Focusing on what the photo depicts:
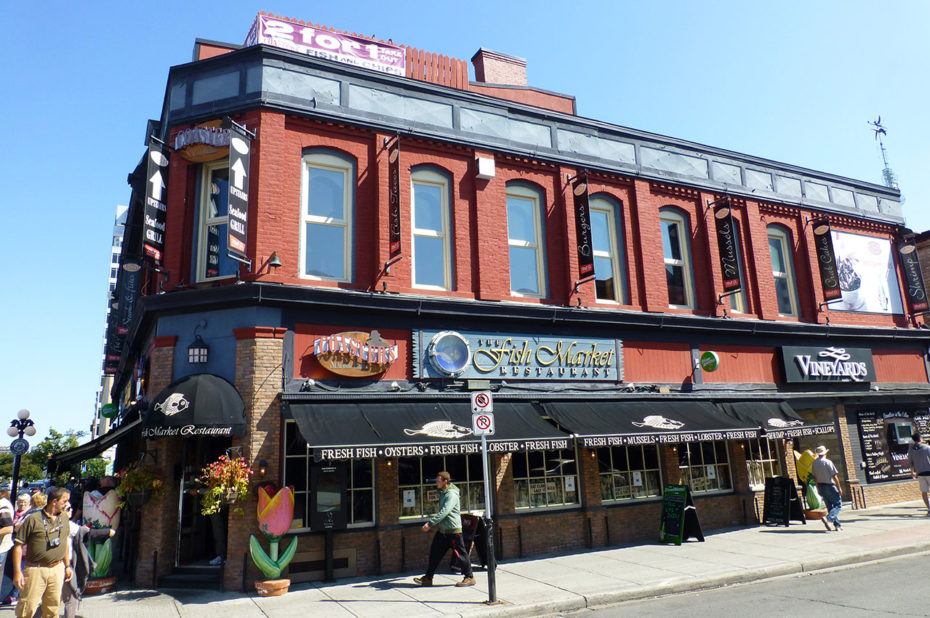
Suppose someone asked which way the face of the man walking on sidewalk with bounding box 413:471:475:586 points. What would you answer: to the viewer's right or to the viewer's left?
to the viewer's left

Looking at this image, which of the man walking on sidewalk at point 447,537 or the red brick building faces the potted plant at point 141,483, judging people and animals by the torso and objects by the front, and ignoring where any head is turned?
the man walking on sidewalk

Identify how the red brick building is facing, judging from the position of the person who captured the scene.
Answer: facing the viewer and to the right of the viewer

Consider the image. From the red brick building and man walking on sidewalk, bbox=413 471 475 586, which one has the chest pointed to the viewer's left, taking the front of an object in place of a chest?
the man walking on sidewalk

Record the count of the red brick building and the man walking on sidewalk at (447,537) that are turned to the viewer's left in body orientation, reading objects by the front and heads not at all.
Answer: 1

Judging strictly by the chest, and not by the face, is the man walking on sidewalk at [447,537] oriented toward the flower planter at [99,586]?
yes

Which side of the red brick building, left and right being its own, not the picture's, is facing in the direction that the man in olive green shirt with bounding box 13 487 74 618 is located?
right

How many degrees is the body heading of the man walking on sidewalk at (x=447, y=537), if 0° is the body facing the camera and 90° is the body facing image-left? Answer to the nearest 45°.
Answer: approximately 90°

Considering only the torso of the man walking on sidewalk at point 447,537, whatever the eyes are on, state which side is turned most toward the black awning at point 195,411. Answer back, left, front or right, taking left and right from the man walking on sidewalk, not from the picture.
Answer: front

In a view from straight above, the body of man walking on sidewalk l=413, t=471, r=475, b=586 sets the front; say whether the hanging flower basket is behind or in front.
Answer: in front

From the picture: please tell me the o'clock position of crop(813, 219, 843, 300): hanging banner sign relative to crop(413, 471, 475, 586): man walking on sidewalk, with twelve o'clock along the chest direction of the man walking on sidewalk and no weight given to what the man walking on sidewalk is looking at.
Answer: The hanging banner sign is roughly at 5 o'clock from the man walking on sidewalk.

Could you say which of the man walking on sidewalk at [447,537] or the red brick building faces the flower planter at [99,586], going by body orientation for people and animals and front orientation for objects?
the man walking on sidewalk
